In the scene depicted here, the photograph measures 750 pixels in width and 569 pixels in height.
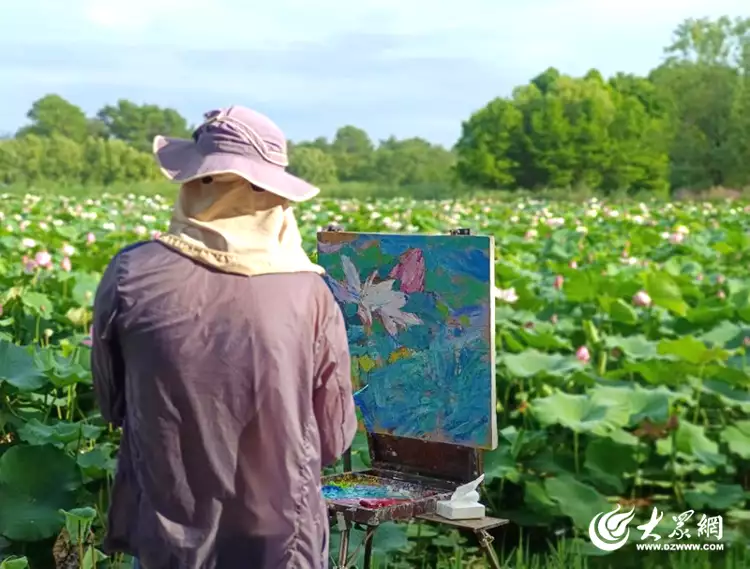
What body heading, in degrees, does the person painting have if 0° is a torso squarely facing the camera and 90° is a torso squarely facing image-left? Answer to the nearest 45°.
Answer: approximately 180°

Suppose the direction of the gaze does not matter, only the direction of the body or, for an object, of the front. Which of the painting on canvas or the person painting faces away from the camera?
the person painting

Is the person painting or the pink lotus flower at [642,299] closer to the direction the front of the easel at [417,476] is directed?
the person painting

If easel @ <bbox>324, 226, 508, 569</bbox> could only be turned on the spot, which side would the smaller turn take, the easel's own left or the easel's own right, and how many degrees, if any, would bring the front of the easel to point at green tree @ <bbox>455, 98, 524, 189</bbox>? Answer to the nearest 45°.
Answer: approximately 135° to the easel's own right

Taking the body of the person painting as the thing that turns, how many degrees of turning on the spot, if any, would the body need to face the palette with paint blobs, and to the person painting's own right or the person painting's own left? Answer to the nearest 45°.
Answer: approximately 45° to the person painting's own right

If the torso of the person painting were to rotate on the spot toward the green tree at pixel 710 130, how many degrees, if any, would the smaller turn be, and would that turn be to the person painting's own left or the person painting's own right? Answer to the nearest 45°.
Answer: approximately 45° to the person painting's own right

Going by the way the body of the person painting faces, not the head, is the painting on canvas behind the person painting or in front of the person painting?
in front

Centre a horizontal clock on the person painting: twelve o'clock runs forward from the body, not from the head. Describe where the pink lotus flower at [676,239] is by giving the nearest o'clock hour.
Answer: The pink lotus flower is roughly at 1 o'clock from the person painting.

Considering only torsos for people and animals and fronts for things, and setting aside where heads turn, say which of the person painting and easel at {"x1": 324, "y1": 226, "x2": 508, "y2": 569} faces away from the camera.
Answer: the person painting

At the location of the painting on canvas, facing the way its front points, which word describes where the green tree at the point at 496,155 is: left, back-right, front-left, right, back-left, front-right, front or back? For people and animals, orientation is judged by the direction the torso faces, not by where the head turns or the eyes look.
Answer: back-right
